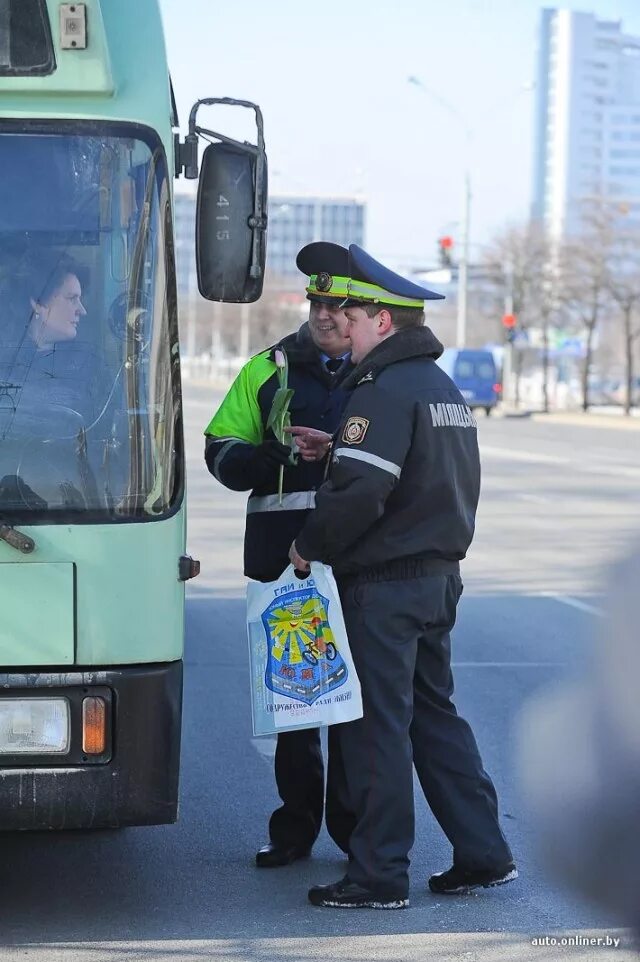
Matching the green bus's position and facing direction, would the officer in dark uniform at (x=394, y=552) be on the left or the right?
on its left

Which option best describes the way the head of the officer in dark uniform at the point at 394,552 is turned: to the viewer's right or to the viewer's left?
to the viewer's left

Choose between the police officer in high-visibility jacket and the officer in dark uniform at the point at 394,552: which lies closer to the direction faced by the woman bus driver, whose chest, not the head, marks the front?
the officer in dark uniform

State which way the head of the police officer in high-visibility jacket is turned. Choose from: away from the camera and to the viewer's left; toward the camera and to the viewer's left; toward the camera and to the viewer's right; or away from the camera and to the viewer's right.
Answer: toward the camera and to the viewer's right

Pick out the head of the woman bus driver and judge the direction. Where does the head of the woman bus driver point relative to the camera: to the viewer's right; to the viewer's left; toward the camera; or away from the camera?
to the viewer's right

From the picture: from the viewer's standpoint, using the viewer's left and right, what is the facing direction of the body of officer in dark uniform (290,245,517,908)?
facing away from the viewer and to the left of the viewer

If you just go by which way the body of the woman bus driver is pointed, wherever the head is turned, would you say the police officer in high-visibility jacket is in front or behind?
in front
